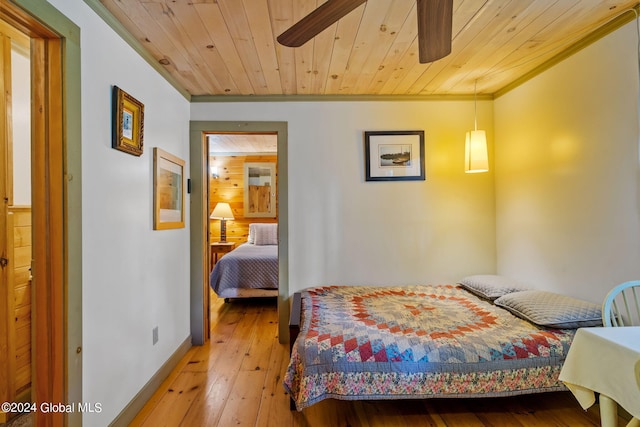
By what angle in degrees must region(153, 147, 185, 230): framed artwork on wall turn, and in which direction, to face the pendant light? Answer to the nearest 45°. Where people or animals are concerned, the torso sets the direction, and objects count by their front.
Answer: approximately 45° to its left

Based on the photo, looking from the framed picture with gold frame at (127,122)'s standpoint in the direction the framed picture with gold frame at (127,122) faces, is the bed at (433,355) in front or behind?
in front

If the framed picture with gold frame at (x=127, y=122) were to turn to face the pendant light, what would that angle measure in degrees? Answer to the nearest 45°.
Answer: approximately 45° to its left

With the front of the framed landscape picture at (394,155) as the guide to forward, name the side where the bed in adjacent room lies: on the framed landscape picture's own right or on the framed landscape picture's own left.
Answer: on the framed landscape picture's own right

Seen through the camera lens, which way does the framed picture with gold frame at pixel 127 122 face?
facing the viewer and to the right of the viewer

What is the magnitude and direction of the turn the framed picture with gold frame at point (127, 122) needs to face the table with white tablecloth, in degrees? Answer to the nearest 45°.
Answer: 0° — it already faces it

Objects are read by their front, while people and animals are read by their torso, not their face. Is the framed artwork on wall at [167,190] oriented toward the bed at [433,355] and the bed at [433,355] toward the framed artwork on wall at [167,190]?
yes

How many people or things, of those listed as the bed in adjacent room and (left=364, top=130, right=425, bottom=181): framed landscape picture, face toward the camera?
2

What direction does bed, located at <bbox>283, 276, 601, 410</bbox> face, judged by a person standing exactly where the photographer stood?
facing to the left of the viewer

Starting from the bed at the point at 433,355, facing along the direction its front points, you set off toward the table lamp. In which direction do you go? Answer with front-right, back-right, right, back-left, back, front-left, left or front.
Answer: front-right

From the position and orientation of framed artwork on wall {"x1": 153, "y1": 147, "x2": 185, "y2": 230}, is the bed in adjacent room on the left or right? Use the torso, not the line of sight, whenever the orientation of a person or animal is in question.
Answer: on its left

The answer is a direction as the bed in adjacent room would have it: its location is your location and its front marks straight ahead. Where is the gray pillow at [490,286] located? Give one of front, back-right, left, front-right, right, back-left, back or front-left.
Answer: front-left
